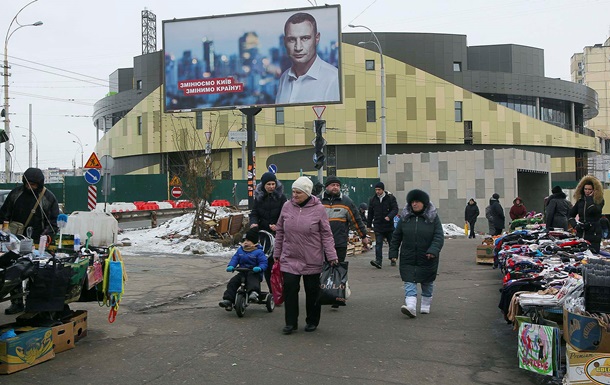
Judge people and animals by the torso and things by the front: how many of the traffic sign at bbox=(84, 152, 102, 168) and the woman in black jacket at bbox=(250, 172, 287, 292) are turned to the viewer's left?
0

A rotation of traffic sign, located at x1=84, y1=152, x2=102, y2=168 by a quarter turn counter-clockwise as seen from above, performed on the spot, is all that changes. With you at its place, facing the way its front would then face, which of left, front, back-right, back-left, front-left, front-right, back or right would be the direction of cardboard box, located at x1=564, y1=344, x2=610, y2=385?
right

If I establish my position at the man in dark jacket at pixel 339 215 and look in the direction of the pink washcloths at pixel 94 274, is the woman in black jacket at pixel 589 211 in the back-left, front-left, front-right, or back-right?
back-left

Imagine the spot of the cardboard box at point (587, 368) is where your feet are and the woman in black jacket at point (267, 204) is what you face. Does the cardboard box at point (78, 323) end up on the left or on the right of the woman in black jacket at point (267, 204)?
left

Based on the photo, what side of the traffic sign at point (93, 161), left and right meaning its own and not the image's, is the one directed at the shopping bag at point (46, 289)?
front

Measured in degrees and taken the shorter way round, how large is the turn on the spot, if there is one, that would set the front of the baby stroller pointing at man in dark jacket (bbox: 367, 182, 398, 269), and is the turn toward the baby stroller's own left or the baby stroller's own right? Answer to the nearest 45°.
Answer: approximately 180°

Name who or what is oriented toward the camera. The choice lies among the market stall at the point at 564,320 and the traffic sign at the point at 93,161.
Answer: the traffic sign

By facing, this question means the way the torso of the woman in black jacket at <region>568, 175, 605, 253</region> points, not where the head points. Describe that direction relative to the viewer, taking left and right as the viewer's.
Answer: facing the viewer and to the left of the viewer

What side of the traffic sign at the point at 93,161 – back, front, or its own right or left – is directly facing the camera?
front

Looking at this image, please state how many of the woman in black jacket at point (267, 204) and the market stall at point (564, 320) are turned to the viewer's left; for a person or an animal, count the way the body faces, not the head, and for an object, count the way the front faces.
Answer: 1

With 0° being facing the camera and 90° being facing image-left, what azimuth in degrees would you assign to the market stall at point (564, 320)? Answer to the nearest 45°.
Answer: approximately 90°

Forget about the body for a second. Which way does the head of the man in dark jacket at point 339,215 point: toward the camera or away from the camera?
toward the camera

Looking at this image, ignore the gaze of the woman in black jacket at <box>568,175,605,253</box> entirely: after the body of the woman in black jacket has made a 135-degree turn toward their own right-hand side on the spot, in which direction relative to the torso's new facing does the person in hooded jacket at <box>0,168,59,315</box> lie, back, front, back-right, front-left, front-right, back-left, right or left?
back-left
